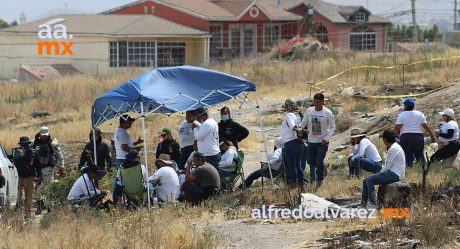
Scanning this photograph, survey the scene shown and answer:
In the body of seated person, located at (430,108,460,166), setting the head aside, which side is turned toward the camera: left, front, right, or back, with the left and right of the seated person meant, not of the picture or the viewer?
left

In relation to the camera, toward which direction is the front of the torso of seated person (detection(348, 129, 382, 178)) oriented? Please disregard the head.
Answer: to the viewer's left

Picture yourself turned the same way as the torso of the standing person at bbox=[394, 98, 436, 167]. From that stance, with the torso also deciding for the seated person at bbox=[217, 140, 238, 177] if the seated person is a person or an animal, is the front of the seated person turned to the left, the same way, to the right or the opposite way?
to the left

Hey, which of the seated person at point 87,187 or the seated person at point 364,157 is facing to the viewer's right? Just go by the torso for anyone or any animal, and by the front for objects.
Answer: the seated person at point 87,187
